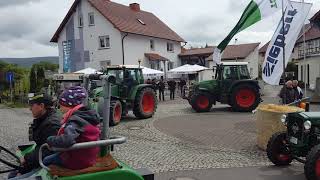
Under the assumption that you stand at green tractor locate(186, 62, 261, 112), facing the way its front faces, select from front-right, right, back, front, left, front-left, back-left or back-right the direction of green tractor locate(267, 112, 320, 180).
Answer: left

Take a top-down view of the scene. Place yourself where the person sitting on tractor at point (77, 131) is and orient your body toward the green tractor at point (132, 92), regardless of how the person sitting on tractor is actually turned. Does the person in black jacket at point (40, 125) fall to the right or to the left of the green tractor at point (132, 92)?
left

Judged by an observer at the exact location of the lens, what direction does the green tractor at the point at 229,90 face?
facing to the left of the viewer
